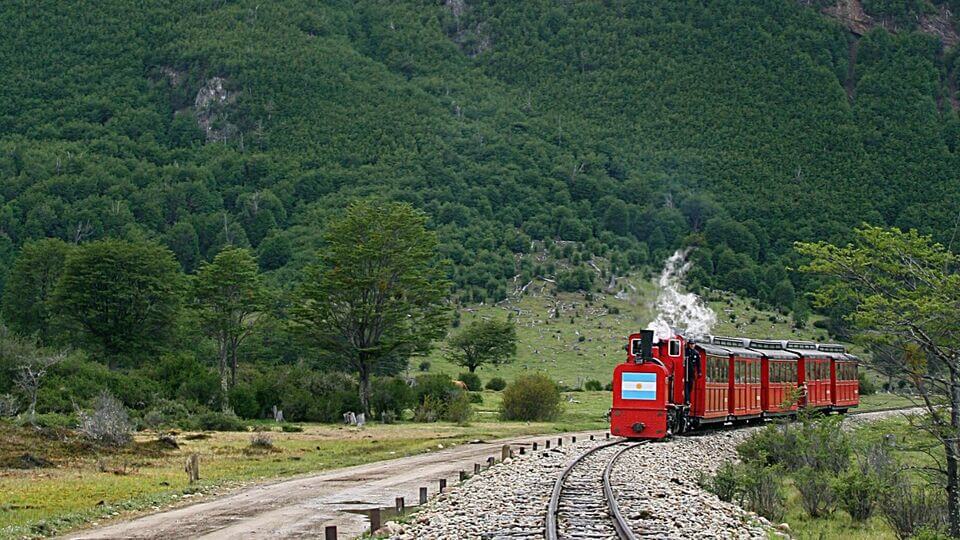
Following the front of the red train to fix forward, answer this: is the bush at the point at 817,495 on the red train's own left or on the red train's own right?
on the red train's own left

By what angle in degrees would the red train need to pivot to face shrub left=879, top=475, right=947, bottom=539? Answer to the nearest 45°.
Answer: approximately 45° to its left

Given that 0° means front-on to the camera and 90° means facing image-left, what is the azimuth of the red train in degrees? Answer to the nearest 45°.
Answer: approximately 45°

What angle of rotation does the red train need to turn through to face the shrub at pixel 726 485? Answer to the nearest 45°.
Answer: approximately 45° to its left

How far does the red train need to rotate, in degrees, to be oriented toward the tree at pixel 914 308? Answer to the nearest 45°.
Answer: approximately 45° to its left

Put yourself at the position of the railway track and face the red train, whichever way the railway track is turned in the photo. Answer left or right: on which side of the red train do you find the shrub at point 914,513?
right

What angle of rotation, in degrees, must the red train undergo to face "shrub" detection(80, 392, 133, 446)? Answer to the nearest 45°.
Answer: approximately 45° to its right

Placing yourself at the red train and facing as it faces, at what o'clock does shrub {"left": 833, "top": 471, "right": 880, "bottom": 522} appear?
The shrub is roughly at 10 o'clock from the red train.
